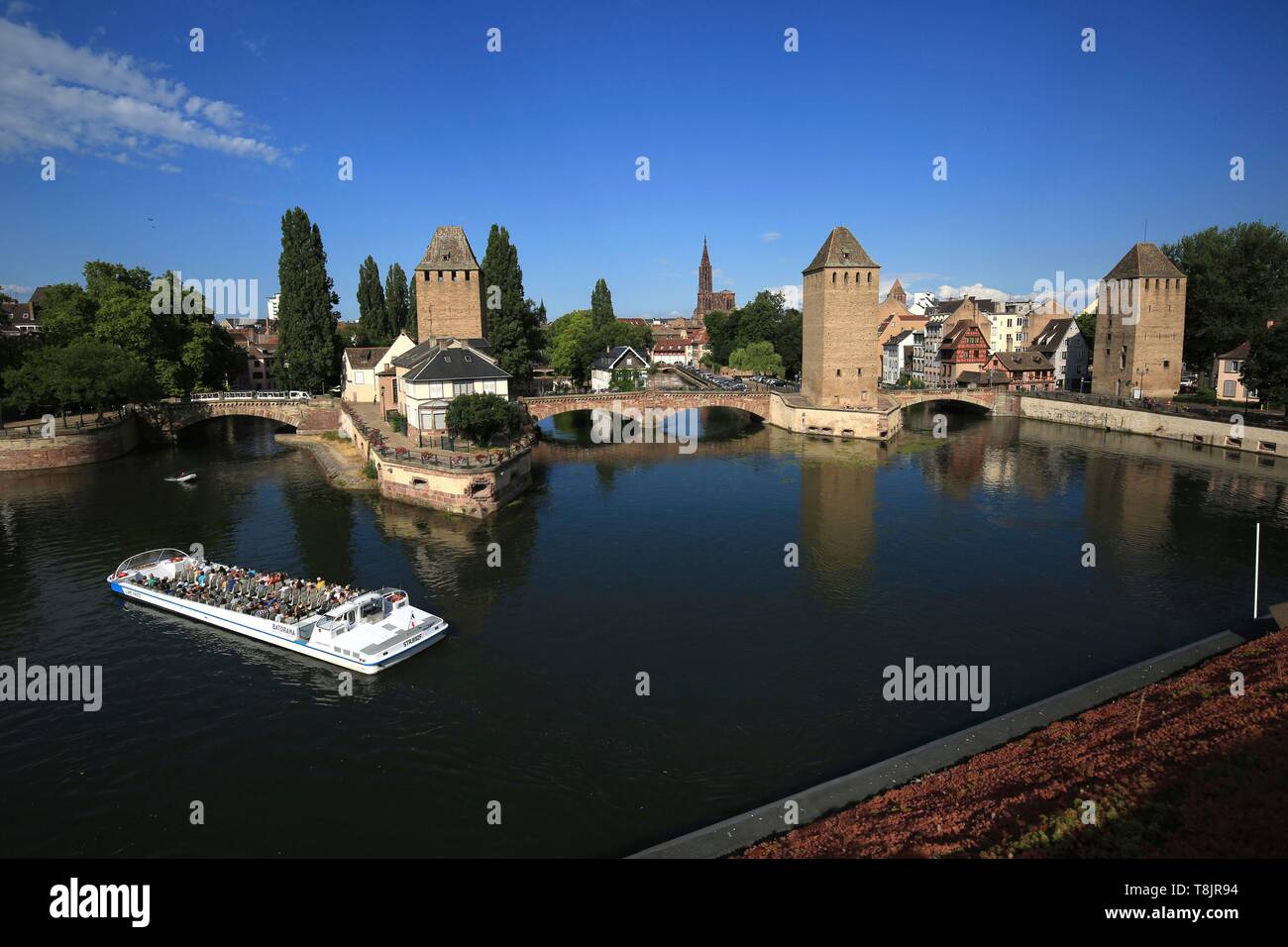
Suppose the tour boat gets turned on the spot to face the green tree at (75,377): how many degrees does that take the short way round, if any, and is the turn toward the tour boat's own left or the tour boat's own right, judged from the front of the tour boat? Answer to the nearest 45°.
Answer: approximately 45° to the tour boat's own right

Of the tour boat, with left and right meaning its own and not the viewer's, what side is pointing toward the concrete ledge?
back

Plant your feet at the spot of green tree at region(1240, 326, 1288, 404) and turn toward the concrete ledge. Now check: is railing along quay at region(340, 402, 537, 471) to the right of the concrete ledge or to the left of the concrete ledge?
right

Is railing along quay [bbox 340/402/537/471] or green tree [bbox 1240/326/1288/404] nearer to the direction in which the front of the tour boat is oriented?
the railing along quay

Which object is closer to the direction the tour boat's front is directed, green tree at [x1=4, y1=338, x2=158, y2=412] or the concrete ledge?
the green tree

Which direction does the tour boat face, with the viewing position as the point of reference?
facing away from the viewer and to the left of the viewer

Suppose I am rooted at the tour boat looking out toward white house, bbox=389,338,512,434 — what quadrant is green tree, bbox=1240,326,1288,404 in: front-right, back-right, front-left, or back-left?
front-right
